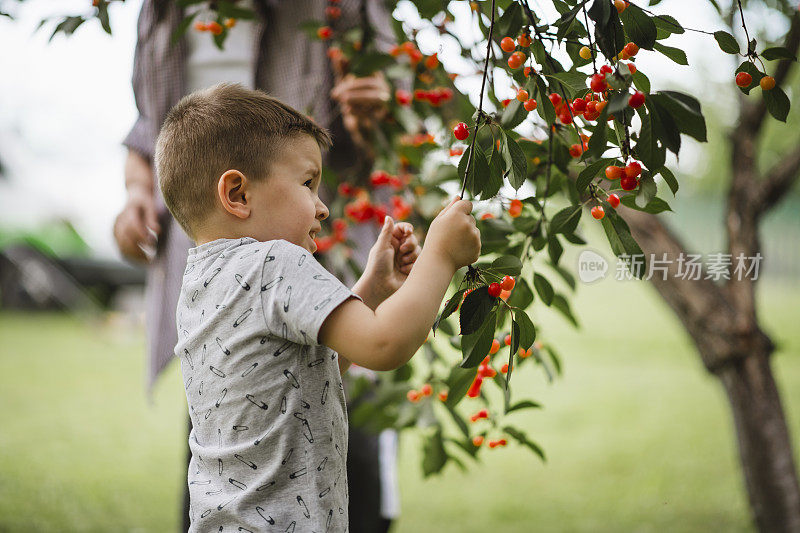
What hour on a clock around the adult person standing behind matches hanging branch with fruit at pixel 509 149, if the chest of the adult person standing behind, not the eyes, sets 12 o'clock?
The hanging branch with fruit is roughly at 11 o'clock from the adult person standing behind.

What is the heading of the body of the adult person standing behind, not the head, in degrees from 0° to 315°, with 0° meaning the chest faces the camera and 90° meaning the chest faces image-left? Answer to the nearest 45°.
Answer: approximately 0°

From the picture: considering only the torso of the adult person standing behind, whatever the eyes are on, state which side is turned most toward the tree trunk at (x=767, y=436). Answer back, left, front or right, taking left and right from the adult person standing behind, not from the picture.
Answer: left

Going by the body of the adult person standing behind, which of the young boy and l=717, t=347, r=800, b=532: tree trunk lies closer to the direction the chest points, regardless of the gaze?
the young boy

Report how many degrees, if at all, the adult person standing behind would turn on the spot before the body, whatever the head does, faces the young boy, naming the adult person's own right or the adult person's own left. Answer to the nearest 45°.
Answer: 0° — they already face them

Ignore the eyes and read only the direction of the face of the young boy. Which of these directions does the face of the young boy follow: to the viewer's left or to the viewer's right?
to the viewer's right
